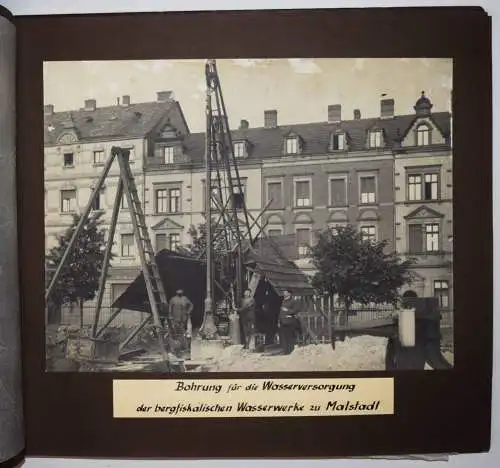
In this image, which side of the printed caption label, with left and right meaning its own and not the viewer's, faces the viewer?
front
